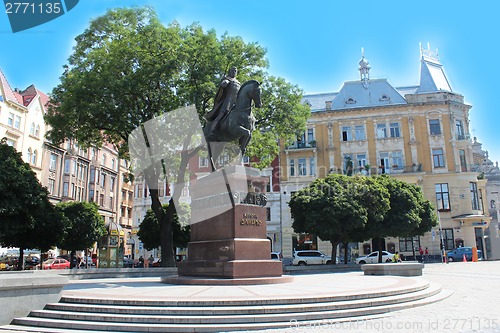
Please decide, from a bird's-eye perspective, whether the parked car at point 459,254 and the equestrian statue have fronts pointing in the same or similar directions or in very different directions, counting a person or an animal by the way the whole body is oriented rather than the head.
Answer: very different directions

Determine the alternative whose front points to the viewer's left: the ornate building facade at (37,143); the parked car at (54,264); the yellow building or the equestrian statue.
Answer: the parked car

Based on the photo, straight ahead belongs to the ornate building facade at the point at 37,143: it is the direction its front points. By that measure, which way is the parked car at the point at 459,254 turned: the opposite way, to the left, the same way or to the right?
the opposite way

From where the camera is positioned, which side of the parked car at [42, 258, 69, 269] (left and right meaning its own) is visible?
left

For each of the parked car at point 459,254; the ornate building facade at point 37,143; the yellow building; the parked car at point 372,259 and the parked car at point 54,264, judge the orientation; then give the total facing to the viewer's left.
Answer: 3

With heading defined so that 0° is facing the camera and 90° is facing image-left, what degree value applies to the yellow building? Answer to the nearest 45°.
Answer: approximately 0°

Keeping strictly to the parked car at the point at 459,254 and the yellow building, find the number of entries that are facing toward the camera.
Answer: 1

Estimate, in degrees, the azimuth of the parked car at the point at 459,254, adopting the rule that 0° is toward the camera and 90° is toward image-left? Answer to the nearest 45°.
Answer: approximately 90°

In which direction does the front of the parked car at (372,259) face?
to the viewer's left

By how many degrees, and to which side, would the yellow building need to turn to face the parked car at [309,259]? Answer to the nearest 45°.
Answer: approximately 45° to its right
